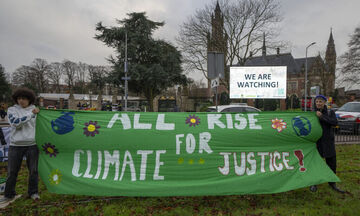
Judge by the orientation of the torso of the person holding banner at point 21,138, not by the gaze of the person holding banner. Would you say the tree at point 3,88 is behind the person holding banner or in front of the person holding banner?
behind

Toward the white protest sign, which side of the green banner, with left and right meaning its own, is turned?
back

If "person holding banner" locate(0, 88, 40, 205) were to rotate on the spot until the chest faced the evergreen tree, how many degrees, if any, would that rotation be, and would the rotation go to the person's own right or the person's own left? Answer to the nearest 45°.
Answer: approximately 135° to the person's own left

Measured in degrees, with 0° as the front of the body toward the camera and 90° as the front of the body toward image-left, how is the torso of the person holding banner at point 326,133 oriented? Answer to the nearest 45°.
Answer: approximately 45°

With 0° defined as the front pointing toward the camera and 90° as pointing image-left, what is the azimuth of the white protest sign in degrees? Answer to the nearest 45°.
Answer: approximately 0°

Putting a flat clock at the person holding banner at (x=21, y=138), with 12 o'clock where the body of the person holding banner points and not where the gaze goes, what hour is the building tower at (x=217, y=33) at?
The building tower is roughly at 8 o'clock from the person holding banner.

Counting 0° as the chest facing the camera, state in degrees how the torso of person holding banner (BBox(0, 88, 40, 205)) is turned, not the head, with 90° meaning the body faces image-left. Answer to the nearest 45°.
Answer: approximately 0°
